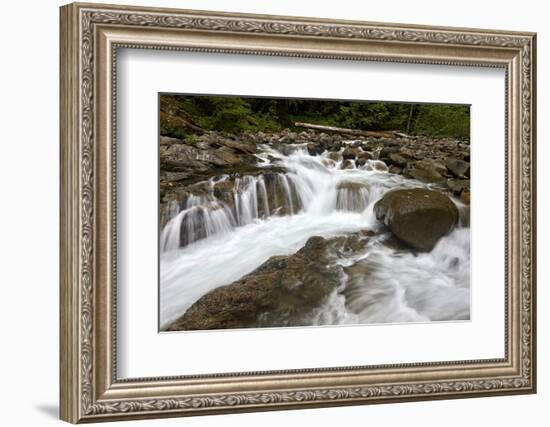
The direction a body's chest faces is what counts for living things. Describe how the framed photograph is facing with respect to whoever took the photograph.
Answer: facing the viewer and to the right of the viewer
